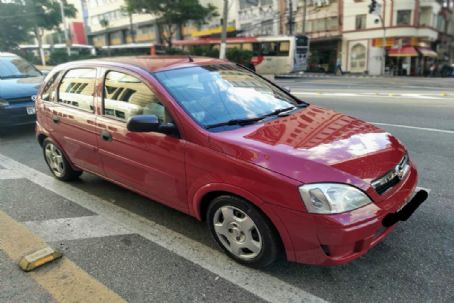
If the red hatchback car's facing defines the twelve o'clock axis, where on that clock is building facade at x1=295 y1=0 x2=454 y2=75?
The building facade is roughly at 8 o'clock from the red hatchback car.

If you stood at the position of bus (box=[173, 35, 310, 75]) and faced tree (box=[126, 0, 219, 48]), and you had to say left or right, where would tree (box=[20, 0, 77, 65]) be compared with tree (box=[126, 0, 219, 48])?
left

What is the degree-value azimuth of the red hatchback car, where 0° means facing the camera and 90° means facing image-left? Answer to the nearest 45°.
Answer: approximately 315°

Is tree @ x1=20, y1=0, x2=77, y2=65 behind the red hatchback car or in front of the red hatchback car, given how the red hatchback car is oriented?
behind

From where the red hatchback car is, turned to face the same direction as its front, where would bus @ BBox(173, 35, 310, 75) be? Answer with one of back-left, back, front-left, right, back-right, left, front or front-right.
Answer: back-left
